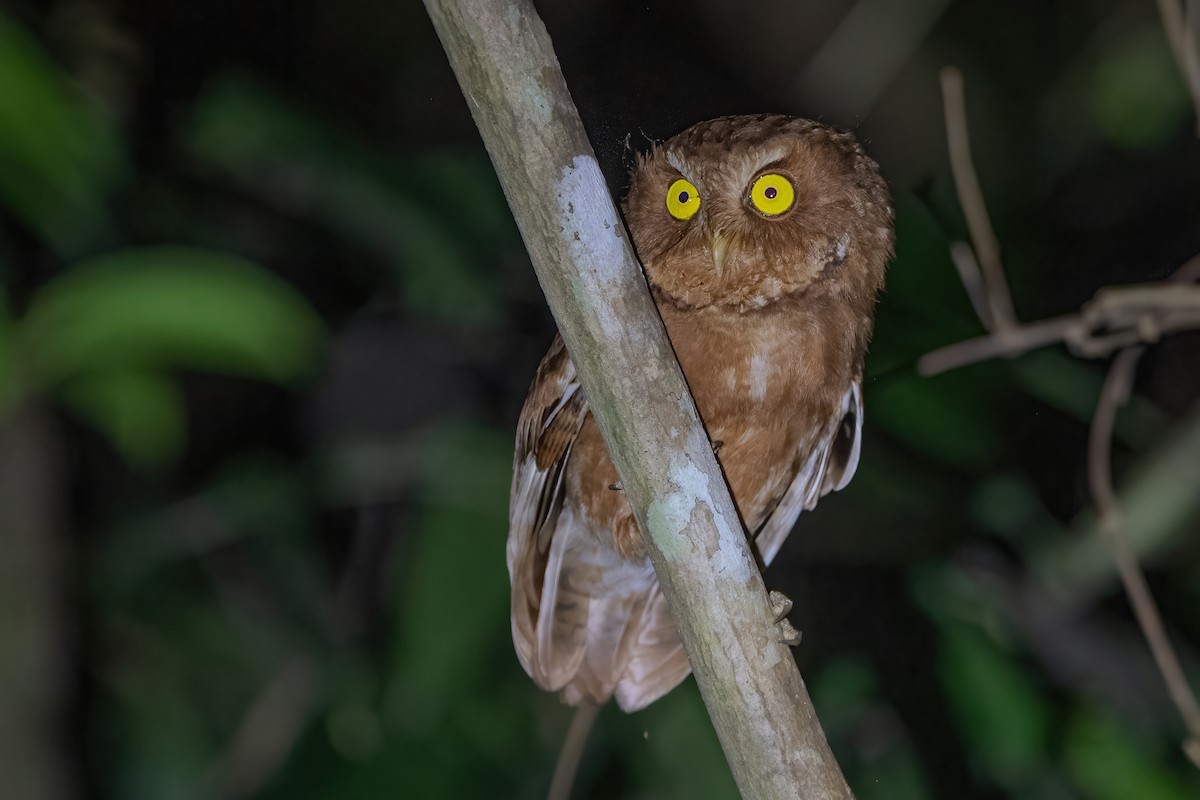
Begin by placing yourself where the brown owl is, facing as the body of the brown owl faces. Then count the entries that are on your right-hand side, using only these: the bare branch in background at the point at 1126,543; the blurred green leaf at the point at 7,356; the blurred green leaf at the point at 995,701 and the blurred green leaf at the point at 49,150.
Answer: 2

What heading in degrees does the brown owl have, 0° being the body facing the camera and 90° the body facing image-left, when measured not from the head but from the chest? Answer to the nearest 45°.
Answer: approximately 0°

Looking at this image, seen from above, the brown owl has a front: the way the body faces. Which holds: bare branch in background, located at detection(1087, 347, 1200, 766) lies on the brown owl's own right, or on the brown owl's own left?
on the brown owl's own left

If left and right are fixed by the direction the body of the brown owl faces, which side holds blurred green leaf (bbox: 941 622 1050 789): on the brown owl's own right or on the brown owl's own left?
on the brown owl's own left

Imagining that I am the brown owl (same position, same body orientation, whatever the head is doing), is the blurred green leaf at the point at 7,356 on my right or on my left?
on my right
